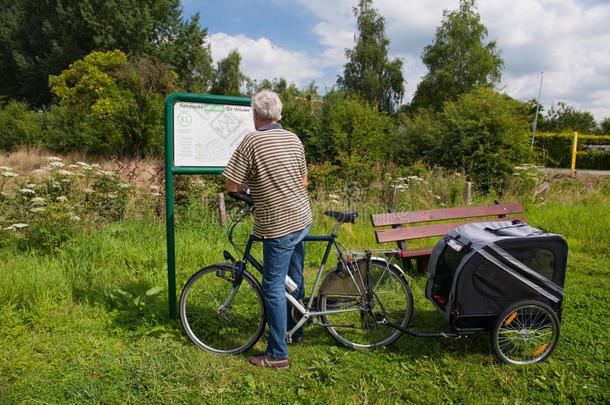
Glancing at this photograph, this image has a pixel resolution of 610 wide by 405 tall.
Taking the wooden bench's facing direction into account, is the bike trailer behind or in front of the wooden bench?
in front

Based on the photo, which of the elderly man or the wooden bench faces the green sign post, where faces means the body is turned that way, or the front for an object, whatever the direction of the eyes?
the elderly man

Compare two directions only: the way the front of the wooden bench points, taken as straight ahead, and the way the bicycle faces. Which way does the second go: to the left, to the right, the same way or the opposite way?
to the right

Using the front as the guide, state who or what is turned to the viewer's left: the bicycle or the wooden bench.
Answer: the bicycle

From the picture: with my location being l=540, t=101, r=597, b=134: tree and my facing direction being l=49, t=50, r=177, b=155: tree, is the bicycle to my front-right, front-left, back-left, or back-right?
front-left

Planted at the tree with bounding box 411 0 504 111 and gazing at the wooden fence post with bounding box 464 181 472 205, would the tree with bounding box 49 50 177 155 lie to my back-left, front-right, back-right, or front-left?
front-right

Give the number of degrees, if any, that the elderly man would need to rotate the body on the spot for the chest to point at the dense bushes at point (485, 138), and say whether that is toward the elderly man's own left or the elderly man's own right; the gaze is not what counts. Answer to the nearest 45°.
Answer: approximately 90° to the elderly man's own right

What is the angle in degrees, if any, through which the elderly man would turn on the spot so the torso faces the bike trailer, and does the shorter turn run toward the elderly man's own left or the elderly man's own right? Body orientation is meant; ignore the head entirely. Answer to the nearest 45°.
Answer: approximately 135° to the elderly man's own right

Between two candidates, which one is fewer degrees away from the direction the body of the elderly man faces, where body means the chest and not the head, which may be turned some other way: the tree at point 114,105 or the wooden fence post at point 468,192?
the tree

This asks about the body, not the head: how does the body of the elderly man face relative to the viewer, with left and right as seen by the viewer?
facing away from the viewer and to the left of the viewer

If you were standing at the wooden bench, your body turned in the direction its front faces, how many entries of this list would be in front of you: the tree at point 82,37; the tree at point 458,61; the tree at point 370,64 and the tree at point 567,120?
0

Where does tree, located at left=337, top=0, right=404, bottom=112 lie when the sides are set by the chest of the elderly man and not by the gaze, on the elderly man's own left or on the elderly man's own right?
on the elderly man's own right

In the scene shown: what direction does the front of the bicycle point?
to the viewer's left

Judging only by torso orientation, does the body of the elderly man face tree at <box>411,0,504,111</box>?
no

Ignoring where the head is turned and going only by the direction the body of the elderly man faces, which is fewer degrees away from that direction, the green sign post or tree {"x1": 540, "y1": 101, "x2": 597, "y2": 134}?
the green sign post

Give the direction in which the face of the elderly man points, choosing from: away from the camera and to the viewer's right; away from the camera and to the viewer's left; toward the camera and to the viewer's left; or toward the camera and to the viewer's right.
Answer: away from the camera and to the viewer's left

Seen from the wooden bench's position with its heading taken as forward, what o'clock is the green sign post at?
The green sign post is roughly at 3 o'clock from the wooden bench.

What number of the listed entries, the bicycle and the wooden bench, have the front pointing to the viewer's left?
1

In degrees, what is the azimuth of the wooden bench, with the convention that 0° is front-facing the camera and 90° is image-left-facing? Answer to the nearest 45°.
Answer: approximately 315°
